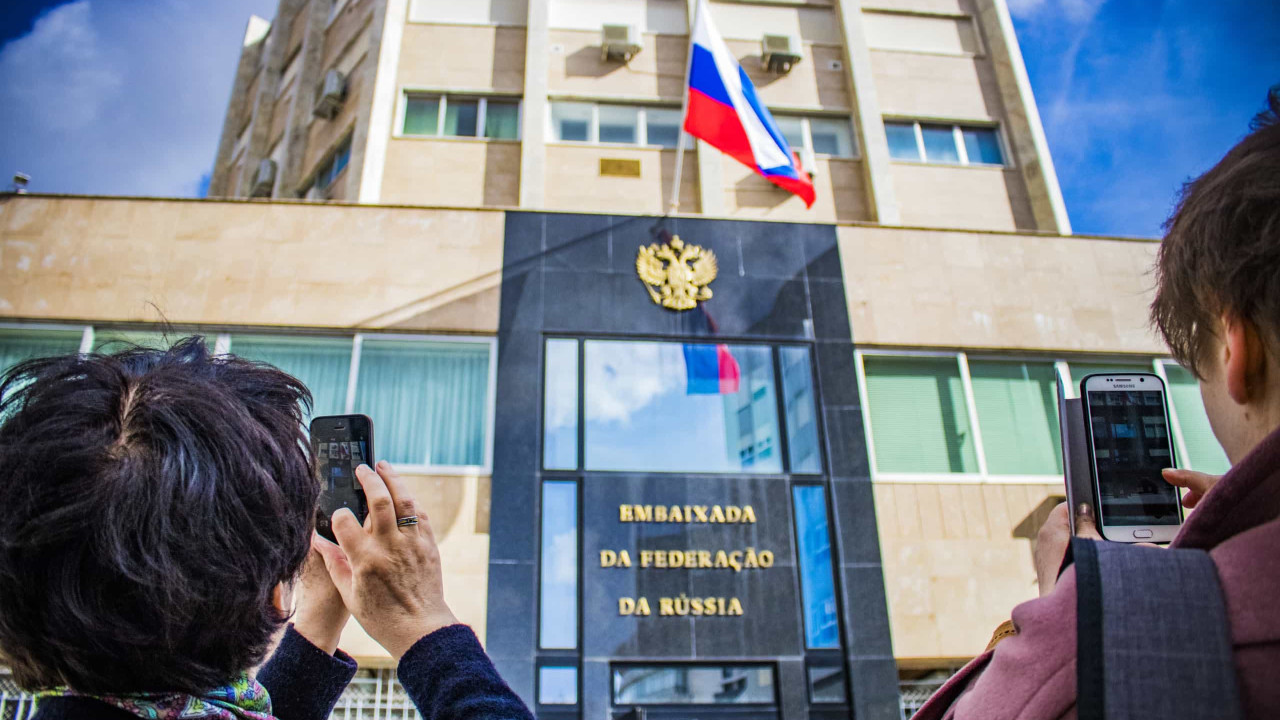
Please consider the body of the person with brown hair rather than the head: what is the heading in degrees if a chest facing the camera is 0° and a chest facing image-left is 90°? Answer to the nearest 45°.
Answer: approximately 135°

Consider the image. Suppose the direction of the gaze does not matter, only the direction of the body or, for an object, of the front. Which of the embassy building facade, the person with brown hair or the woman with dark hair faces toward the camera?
the embassy building facade

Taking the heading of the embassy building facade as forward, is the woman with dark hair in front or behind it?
in front

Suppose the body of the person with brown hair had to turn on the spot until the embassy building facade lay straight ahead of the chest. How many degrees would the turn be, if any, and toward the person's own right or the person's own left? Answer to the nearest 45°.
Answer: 0° — they already face it

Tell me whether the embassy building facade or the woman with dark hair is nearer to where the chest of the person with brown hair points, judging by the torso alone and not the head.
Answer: the embassy building facade

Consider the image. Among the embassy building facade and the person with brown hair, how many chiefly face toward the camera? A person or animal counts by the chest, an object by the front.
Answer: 1

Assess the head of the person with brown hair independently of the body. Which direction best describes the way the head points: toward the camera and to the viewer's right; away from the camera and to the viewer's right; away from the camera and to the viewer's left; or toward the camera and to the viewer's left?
away from the camera and to the viewer's left

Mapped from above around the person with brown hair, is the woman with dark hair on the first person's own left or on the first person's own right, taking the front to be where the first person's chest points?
on the first person's own left

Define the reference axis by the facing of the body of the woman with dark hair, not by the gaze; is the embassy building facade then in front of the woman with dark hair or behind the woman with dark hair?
in front

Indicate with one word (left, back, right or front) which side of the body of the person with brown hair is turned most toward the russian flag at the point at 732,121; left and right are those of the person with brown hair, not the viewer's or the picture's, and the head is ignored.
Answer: front

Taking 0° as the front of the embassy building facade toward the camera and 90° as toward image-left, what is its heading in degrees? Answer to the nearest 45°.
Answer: approximately 0°

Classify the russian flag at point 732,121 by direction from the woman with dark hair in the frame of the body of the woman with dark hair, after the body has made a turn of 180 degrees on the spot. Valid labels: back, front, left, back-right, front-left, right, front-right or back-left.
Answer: back

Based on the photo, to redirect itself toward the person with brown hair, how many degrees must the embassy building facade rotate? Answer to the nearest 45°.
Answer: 0° — it already faces them

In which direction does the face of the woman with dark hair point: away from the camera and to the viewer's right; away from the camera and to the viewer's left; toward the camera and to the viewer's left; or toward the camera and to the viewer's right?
away from the camera and to the viewer's right

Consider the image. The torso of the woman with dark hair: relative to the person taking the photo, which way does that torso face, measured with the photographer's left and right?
facing away from the viewer and to the right of the viewer
